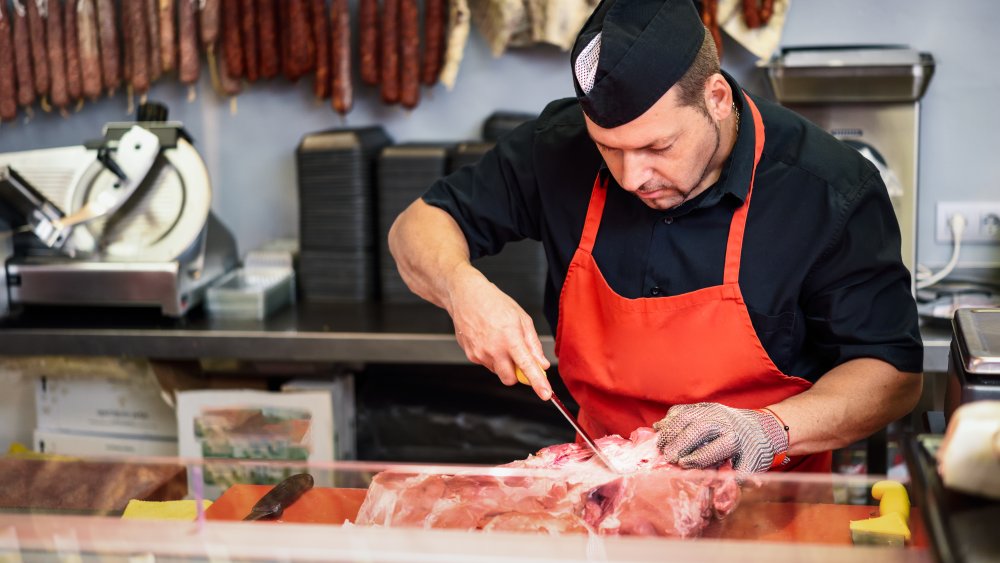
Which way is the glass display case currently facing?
toward the camera

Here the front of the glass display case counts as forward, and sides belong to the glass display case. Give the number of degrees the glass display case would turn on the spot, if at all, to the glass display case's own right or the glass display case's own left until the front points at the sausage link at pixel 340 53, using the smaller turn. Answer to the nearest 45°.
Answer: approximately 180°

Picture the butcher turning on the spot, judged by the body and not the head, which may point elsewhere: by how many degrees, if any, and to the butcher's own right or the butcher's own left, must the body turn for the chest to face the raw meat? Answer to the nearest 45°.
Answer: approximately 45° to the butcher's own left

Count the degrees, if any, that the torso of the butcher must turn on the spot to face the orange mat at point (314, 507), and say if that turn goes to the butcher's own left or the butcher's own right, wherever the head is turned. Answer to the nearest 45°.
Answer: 0° — they already face it

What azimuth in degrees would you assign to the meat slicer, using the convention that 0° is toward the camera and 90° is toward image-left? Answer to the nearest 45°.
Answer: approximately 0°

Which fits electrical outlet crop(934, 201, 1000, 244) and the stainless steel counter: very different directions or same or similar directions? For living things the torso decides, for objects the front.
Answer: same or similar directions

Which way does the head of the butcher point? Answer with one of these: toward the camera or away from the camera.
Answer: toward the camera

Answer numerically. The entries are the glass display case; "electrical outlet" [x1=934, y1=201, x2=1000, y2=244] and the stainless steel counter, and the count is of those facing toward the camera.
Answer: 3

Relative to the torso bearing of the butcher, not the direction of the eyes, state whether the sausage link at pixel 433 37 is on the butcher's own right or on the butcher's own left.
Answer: on the butcher's own right

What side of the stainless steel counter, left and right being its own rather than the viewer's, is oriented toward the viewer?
front

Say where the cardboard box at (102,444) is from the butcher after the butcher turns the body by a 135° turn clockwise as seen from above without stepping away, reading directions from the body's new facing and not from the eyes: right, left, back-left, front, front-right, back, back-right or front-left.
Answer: front-left

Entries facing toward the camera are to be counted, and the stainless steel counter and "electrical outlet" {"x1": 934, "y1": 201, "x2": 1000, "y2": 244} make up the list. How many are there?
2

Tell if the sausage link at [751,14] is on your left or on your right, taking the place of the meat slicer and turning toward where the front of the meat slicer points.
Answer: on your left

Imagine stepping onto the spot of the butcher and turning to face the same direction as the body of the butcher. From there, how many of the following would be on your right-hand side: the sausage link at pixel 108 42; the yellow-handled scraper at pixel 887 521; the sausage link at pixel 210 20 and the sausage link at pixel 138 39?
3

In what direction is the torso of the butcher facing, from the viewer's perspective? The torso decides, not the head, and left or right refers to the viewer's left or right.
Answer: facing the viewer and to the left of the viewer

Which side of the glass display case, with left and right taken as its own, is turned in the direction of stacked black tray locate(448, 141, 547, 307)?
back
